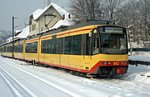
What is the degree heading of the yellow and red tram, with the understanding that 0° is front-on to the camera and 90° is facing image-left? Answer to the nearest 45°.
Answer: approximately 315°
